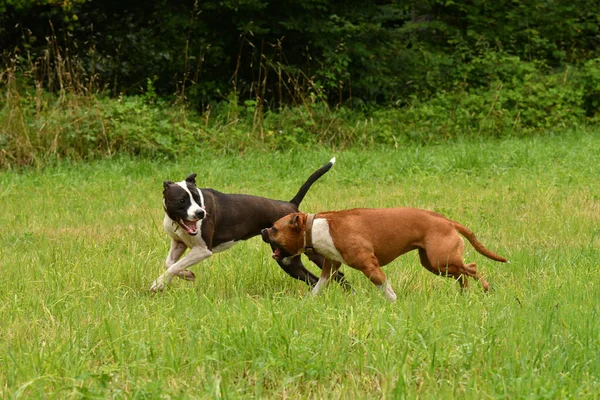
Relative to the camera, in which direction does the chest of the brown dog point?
to the viewer's left

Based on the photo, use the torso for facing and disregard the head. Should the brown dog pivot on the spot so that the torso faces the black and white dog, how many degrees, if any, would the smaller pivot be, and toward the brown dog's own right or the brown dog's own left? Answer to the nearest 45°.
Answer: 0° — it already faces it
